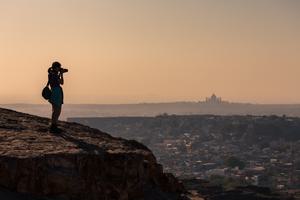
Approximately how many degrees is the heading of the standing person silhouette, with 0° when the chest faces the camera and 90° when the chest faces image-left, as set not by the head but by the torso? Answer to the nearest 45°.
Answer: approximately 270°
